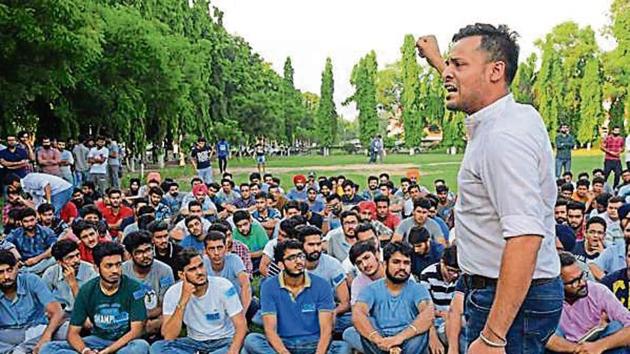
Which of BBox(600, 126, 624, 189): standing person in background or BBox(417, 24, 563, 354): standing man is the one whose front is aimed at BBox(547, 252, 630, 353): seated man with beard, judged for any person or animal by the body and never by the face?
the standing person in background

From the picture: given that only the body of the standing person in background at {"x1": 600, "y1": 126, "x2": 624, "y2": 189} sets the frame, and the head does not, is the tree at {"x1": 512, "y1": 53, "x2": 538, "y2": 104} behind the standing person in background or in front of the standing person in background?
behind

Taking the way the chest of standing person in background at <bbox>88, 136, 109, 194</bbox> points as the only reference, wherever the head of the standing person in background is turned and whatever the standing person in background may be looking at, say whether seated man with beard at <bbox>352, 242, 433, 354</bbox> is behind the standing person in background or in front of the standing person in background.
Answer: in front

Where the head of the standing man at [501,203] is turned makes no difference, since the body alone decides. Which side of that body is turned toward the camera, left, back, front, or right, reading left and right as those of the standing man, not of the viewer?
left

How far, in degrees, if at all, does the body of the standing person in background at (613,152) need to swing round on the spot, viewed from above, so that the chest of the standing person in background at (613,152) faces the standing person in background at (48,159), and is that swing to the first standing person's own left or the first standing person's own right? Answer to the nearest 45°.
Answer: approximately 45° to the first standing person's own right

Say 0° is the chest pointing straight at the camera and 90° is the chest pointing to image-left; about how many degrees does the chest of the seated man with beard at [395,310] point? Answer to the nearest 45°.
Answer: approximately 0°
